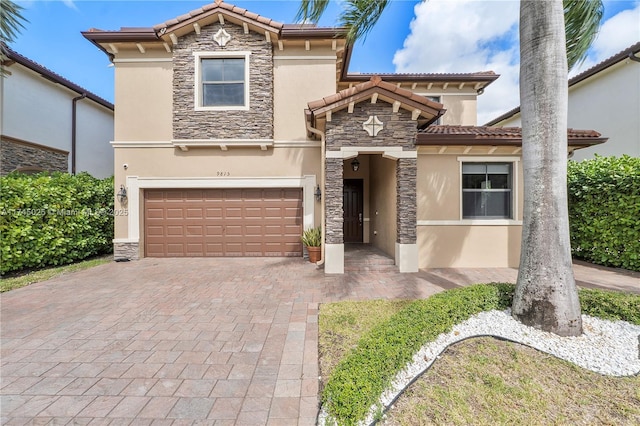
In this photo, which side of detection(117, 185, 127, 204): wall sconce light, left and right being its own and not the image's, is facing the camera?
front

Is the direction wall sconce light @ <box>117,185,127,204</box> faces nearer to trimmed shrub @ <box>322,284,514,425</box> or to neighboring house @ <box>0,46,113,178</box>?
the trimmed shrub

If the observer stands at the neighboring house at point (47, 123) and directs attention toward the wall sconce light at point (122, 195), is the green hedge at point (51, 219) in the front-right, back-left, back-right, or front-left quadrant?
front-right

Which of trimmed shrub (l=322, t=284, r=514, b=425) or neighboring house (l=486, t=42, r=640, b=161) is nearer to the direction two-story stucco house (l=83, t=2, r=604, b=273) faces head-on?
the trimmed shrub

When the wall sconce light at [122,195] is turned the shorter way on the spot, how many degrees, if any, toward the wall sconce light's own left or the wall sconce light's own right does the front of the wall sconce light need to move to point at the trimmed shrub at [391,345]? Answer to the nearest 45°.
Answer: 0° — it already faces it

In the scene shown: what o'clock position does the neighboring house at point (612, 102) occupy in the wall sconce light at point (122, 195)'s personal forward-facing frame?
The neighboring house is roughly at 10 o'clock from the wall sconce light.

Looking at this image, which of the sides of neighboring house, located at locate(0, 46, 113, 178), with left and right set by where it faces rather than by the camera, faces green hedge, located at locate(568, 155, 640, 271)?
left

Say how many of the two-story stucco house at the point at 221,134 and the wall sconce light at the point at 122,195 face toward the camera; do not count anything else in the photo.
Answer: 2

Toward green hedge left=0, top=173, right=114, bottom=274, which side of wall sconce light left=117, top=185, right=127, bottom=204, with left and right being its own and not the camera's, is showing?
right

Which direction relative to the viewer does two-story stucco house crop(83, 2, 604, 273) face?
toward the camera

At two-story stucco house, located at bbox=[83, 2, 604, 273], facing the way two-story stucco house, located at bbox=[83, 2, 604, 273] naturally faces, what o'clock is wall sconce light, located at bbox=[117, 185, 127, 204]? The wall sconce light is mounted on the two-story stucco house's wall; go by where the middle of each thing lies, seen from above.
The wall sconce light is roughly at 3 o'clock from the two-story stucco house.

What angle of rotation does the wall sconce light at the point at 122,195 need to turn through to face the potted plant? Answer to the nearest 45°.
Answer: approximately 45° to its left
